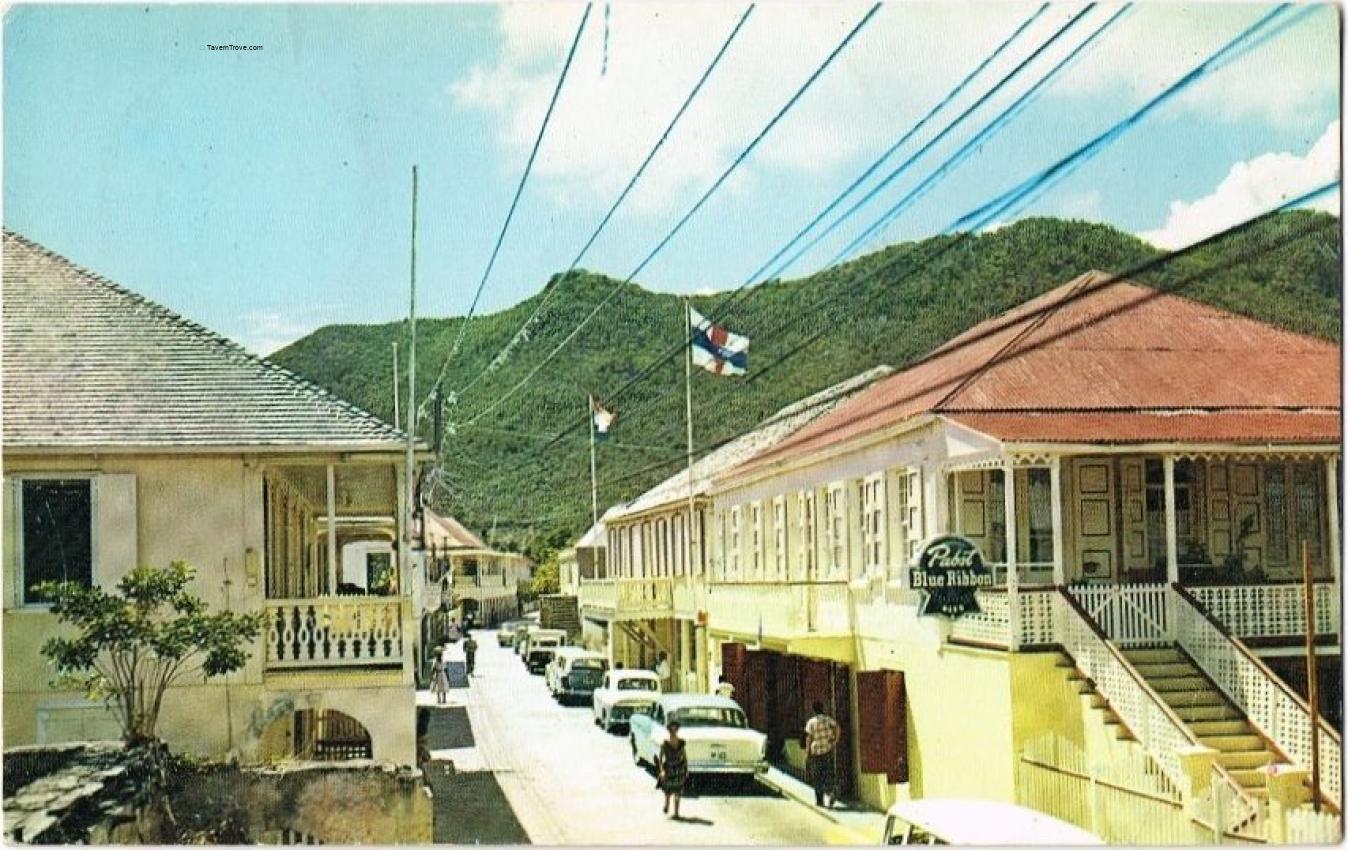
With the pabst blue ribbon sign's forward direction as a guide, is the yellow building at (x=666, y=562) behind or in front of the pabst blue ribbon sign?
behind

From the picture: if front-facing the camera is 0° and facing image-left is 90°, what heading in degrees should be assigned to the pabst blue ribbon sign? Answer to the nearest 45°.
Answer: approximately 0°

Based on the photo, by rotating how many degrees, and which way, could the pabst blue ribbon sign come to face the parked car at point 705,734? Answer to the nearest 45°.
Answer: approximately 135° to its right

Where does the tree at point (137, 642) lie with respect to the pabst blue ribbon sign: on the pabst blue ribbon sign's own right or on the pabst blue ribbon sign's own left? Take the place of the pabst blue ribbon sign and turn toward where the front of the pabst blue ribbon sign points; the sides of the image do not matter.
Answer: on the pabst blue ribbon sign's own right

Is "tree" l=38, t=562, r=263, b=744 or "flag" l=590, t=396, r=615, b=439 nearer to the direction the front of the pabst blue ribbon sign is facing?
the tree

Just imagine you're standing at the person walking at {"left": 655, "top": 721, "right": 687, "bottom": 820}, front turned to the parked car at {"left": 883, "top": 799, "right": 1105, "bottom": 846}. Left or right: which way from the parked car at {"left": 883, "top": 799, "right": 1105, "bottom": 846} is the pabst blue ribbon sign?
left

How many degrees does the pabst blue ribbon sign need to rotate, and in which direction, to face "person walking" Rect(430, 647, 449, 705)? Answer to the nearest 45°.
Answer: approximately 135° to its right

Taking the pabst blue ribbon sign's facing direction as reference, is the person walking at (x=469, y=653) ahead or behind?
behind
